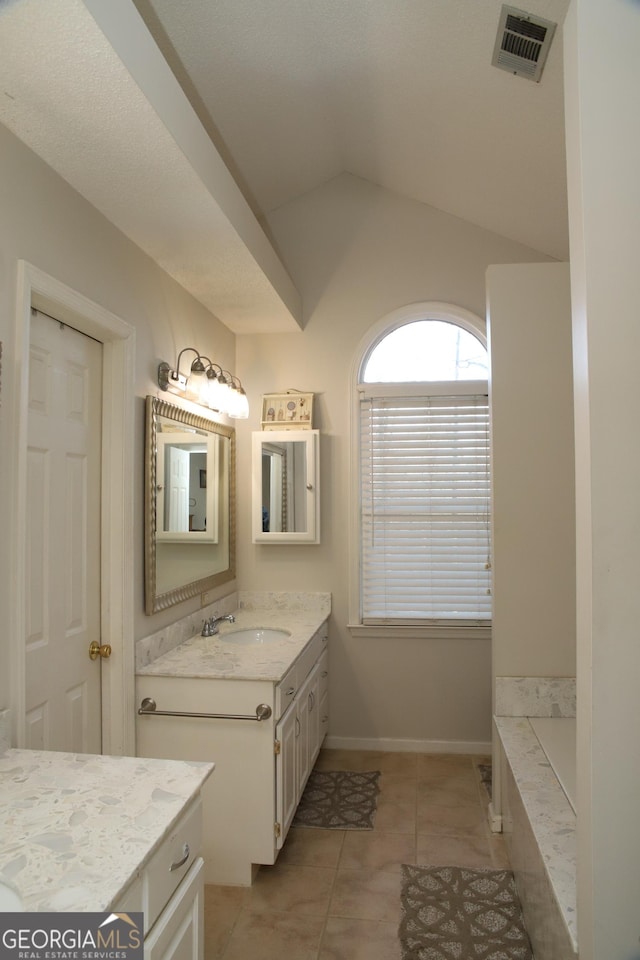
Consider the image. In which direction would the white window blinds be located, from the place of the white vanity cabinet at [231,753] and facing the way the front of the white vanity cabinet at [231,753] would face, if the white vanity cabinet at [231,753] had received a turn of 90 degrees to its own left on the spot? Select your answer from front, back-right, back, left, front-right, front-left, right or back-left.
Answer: front-right

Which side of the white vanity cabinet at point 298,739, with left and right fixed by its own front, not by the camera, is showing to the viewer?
right

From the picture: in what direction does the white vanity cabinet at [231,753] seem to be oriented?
to the viewer's right

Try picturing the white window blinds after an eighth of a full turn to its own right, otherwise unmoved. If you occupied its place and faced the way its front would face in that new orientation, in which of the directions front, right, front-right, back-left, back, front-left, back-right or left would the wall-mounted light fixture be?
front

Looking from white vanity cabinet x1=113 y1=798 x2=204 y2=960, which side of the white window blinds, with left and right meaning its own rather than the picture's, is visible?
front

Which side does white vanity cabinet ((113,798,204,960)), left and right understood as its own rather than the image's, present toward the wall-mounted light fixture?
left

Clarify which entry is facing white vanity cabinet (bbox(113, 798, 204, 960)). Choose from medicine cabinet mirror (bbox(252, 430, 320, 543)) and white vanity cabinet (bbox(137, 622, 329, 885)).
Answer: the medicine cabinet mirror

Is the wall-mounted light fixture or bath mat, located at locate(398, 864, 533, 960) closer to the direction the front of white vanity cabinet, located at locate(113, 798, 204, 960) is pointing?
the bath mat

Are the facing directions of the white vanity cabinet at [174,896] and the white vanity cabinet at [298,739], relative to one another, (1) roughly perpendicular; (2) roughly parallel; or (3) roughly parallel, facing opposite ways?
roughly parallel

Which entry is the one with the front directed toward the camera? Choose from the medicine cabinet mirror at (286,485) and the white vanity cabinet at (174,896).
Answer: the medicine cabinet mirror

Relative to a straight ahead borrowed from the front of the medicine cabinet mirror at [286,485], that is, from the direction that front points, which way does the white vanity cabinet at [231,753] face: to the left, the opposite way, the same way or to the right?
to the left

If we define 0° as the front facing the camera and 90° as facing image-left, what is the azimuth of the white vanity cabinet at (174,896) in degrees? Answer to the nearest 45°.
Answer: approximately 270°

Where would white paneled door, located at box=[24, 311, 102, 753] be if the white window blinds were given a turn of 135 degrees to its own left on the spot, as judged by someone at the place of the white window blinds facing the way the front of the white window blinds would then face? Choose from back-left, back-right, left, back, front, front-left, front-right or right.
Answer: back

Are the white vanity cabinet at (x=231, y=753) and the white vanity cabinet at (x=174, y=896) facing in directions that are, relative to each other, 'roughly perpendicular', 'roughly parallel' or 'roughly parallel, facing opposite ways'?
roughly parallel

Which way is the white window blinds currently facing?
toward the camera

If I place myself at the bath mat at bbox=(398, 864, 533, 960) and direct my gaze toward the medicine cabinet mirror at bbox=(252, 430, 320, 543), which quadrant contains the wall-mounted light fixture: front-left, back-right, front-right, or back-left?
front-left

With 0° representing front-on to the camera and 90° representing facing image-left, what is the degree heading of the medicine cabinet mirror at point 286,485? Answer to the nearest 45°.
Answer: approximately 0°

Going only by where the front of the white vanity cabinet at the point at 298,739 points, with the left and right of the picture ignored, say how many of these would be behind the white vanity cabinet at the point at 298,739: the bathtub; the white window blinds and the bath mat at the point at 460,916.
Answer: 0
